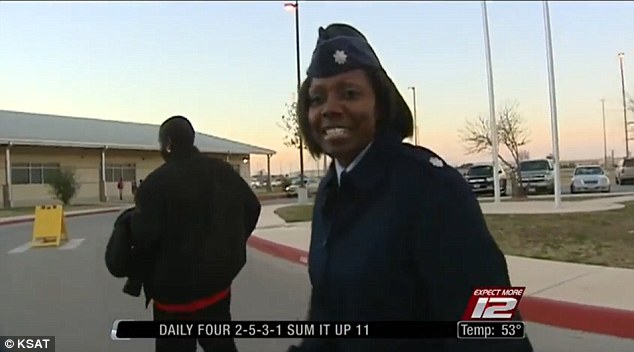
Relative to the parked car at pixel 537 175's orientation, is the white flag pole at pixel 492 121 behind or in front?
in front

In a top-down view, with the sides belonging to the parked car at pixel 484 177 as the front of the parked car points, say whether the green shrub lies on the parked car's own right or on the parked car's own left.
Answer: on the parked car's own right

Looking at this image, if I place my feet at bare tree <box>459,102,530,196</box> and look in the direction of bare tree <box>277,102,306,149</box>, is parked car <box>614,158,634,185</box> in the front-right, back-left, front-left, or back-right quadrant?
back-right

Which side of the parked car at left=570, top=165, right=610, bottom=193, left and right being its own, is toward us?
front

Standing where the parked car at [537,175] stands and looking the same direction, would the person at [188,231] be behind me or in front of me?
in front

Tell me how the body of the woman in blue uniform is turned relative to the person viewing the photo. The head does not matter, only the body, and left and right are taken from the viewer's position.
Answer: facing the viewer and to the left of the viewer

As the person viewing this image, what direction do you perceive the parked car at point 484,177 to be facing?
facing the viewer

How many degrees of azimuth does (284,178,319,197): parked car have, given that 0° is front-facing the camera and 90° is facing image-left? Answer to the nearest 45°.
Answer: approximately 45°

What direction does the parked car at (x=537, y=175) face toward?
toward the camera

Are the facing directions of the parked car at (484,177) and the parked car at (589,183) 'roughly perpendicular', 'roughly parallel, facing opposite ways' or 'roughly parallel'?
roughly parallel

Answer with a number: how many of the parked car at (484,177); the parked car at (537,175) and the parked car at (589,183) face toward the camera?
3

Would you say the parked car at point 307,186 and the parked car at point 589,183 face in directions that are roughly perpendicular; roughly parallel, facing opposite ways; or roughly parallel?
roughly parallel

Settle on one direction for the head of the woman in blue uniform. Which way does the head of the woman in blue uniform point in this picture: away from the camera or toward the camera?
toward the camera
